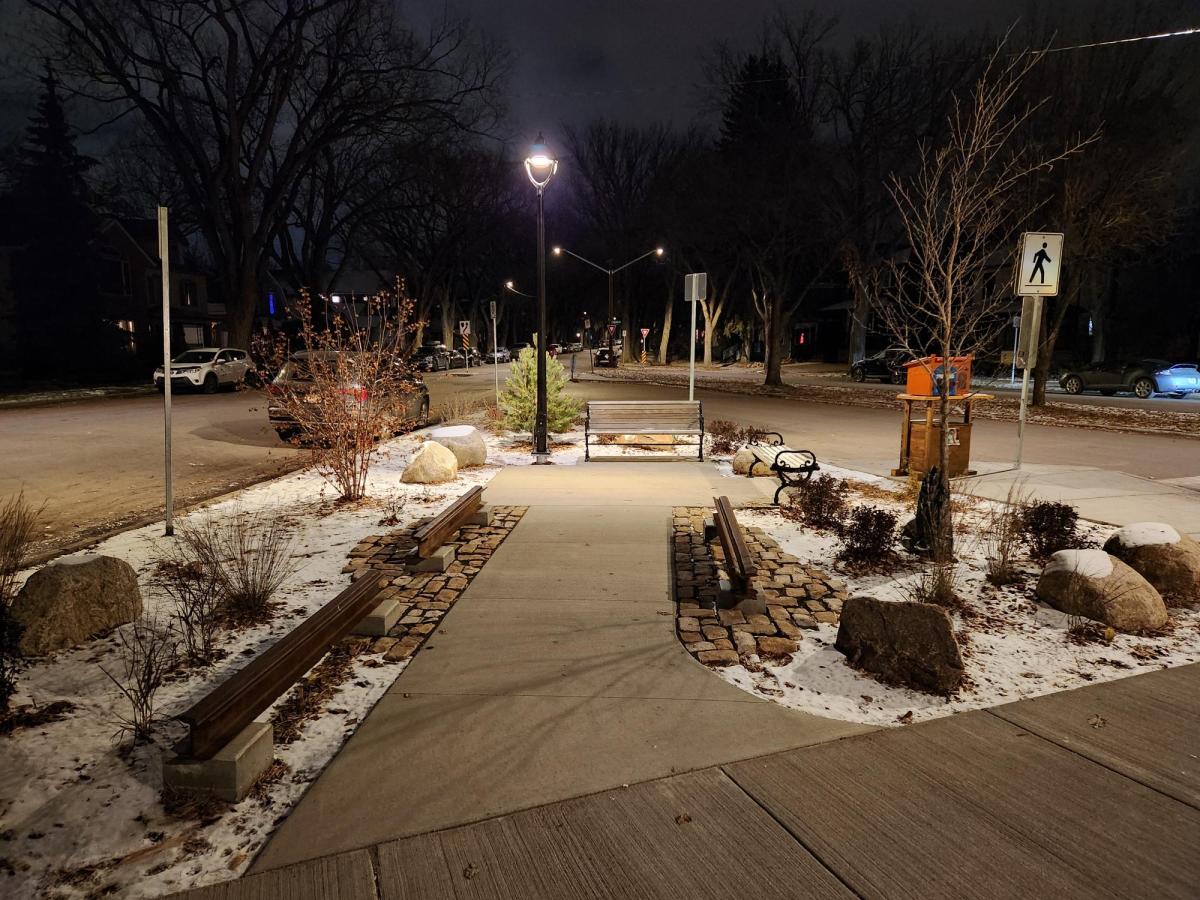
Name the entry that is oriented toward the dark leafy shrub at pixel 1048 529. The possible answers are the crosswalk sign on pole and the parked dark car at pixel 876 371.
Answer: the crosswalk sign on pole

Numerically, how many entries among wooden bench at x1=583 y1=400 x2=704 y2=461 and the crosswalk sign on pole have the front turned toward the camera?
2

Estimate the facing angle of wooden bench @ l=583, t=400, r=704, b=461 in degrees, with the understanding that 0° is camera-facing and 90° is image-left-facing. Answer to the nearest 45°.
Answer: approximately 0°

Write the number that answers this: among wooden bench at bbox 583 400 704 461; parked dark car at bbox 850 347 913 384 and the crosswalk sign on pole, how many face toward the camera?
2

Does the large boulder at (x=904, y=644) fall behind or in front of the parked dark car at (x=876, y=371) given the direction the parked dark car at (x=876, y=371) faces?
behind

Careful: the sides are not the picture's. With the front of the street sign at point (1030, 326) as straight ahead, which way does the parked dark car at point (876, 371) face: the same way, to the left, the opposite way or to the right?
to the right

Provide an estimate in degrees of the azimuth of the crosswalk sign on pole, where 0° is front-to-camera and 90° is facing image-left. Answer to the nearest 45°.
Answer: approximately 0°

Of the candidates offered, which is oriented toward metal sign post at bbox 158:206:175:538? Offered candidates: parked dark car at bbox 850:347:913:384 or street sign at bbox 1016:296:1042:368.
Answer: the street sign
